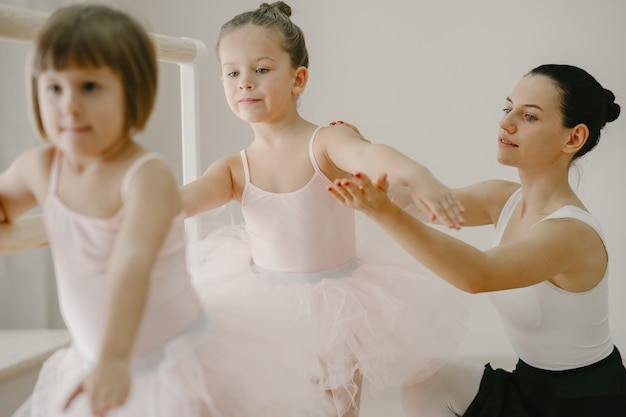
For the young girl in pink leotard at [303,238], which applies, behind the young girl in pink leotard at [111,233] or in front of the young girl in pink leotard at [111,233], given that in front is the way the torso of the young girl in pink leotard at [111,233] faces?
behind

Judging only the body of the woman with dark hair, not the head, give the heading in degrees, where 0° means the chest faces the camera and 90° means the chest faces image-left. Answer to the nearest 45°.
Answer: approximately 45°

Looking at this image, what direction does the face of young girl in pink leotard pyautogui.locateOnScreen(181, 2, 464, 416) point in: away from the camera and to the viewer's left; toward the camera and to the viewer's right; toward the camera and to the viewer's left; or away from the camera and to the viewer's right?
toward the camera and to the viewer's left

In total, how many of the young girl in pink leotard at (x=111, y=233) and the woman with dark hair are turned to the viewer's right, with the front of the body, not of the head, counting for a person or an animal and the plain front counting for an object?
0

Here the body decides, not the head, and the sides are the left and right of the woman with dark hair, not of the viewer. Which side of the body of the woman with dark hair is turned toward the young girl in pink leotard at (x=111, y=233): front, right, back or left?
front

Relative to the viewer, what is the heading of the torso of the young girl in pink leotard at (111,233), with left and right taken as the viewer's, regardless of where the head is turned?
facing the viewer and to the left of the viewer
